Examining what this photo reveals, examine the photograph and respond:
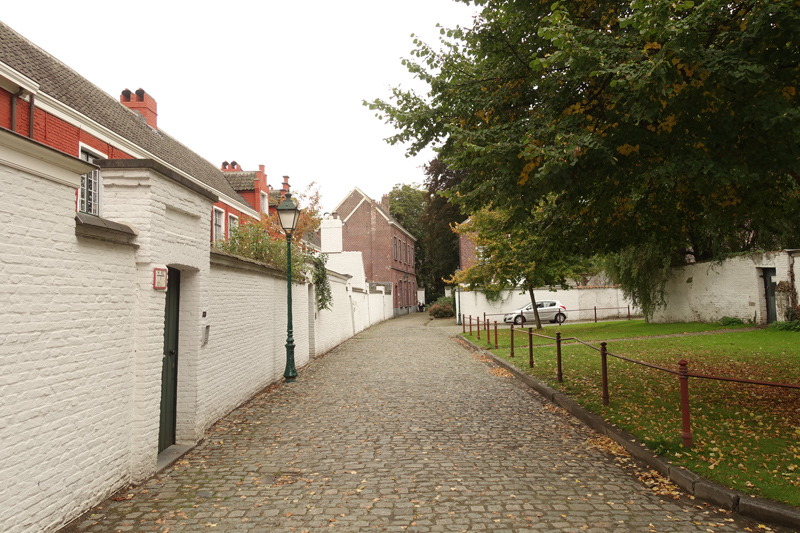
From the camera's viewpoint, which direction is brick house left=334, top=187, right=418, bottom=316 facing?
to the viewer's right

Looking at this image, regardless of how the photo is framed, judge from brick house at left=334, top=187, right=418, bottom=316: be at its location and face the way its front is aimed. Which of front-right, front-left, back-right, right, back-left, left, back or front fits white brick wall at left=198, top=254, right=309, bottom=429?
right

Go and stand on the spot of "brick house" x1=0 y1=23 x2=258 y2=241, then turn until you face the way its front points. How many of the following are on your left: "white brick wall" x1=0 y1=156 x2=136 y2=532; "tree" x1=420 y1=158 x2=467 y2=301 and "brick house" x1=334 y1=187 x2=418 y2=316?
2

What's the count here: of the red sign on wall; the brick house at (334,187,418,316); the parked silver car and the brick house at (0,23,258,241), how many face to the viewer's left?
1

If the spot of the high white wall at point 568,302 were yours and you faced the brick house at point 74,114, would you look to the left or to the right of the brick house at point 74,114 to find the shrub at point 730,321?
left

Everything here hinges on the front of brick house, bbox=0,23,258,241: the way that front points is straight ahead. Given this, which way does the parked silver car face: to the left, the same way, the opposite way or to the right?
the opposite way

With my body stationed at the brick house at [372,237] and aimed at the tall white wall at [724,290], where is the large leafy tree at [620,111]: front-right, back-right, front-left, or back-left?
front-right

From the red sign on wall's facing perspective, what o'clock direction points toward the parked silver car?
The parked silver car is roughly at 9 o'clock from the red sign on wall.

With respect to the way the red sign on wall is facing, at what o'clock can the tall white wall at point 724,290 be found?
The tall white wall is roughly at 10 o'clock from the red sign on wall.

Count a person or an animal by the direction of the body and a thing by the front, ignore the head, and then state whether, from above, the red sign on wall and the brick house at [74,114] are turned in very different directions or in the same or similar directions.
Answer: same or similar directions

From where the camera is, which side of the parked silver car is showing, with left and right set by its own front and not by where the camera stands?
left

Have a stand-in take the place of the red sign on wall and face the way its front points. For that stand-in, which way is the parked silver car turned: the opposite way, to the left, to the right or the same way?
the opposite way

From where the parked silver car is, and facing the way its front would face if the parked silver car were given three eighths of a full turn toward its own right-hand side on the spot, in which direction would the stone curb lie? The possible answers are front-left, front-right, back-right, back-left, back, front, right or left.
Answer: back-right
